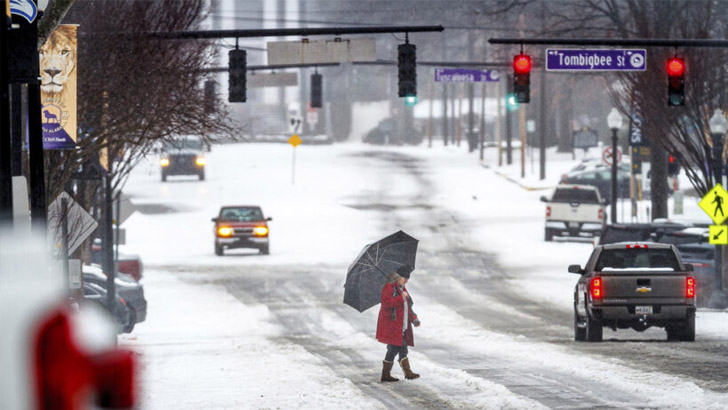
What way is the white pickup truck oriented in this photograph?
away from the camera

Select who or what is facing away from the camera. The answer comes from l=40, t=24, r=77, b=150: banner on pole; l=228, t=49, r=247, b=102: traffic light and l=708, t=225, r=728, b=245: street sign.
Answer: the traffic light

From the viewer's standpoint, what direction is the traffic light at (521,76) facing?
toward the camera

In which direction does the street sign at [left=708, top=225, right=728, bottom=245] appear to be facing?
toward the camera

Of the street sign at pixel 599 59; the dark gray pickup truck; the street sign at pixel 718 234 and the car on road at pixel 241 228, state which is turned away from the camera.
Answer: the dark gray pickup truck

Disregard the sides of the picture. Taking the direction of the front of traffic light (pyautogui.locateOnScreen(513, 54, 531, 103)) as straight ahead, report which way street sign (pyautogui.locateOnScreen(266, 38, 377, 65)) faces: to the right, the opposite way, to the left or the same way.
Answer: the opposite way

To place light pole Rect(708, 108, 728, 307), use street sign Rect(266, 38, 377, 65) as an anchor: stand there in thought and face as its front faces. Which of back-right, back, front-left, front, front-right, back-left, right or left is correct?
right

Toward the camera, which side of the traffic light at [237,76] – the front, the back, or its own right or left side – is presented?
back

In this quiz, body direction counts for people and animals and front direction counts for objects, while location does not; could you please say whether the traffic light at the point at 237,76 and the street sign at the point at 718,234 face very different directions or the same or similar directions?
very different directions

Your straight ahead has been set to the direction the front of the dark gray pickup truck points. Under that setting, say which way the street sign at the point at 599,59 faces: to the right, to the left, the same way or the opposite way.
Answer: the opposite way

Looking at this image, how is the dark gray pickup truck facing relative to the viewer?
away from the camera

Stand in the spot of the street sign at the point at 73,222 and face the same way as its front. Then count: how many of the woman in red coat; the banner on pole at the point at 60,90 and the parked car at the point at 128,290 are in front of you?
1

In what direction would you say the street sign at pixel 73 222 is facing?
away from the camera

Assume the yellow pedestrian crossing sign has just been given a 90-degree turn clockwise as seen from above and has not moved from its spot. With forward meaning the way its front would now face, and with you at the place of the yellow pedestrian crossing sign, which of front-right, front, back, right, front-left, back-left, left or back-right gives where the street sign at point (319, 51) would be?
front
